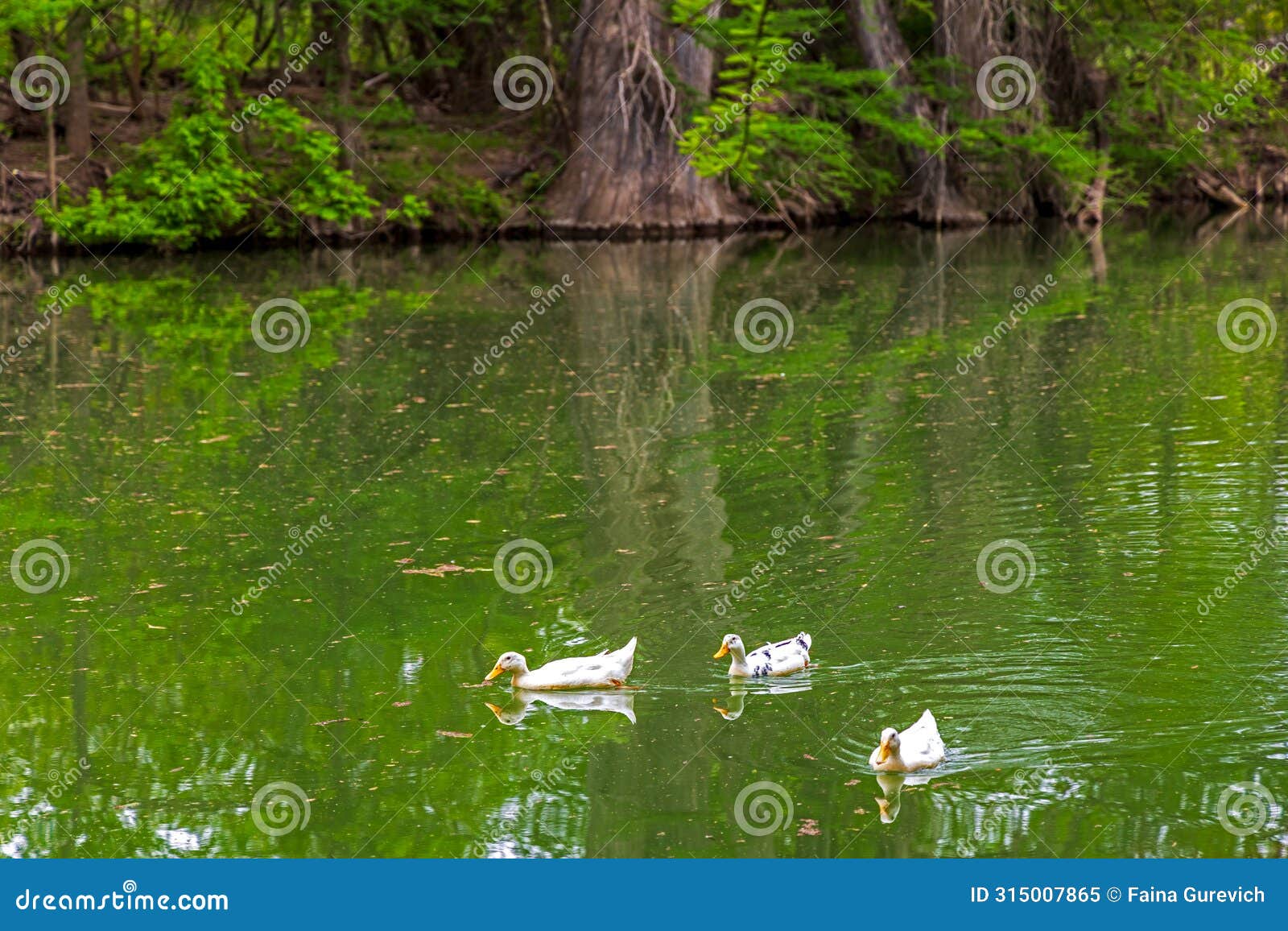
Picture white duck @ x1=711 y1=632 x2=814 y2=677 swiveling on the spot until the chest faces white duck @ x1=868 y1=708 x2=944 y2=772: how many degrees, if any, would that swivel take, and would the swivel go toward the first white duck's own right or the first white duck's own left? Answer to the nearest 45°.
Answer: approximately 135° to the first white duck's own left

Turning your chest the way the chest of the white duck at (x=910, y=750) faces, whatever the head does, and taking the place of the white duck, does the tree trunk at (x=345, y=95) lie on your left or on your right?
on your right

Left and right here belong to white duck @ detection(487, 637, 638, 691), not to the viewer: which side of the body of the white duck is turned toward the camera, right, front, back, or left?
left

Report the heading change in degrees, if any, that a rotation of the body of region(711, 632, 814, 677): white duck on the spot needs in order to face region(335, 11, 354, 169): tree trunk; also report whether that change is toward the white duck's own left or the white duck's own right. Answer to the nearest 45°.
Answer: approximately 90° to the white duck's own right

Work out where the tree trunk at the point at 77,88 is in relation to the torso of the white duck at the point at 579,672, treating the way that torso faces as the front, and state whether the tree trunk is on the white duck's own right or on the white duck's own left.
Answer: on the white duck's own right

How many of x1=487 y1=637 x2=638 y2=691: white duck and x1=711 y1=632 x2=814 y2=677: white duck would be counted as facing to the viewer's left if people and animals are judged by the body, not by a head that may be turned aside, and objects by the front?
2

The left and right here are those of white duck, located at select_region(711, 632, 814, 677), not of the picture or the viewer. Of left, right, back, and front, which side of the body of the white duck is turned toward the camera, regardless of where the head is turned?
left

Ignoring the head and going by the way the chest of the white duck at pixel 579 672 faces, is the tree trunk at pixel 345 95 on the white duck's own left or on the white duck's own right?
on the white duck's own right

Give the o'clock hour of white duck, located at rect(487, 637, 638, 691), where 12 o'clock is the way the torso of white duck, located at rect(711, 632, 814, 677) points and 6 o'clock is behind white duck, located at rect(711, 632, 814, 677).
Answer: white duck, located at rect(487, 637, 638, 691) is roughly at 12 o'clock from white duck, located at rect(711, 632, 814, 677).

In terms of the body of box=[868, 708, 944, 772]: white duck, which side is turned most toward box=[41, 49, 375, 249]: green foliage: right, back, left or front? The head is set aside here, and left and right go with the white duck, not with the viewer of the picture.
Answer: right

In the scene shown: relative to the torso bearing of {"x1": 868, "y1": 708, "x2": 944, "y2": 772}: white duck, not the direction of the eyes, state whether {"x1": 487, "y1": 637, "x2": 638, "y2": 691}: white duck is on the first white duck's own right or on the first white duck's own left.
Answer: on the first white duck's own right

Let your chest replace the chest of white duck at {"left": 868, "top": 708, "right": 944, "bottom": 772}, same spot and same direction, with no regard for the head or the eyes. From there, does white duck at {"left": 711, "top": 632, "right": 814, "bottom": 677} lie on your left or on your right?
on your right
